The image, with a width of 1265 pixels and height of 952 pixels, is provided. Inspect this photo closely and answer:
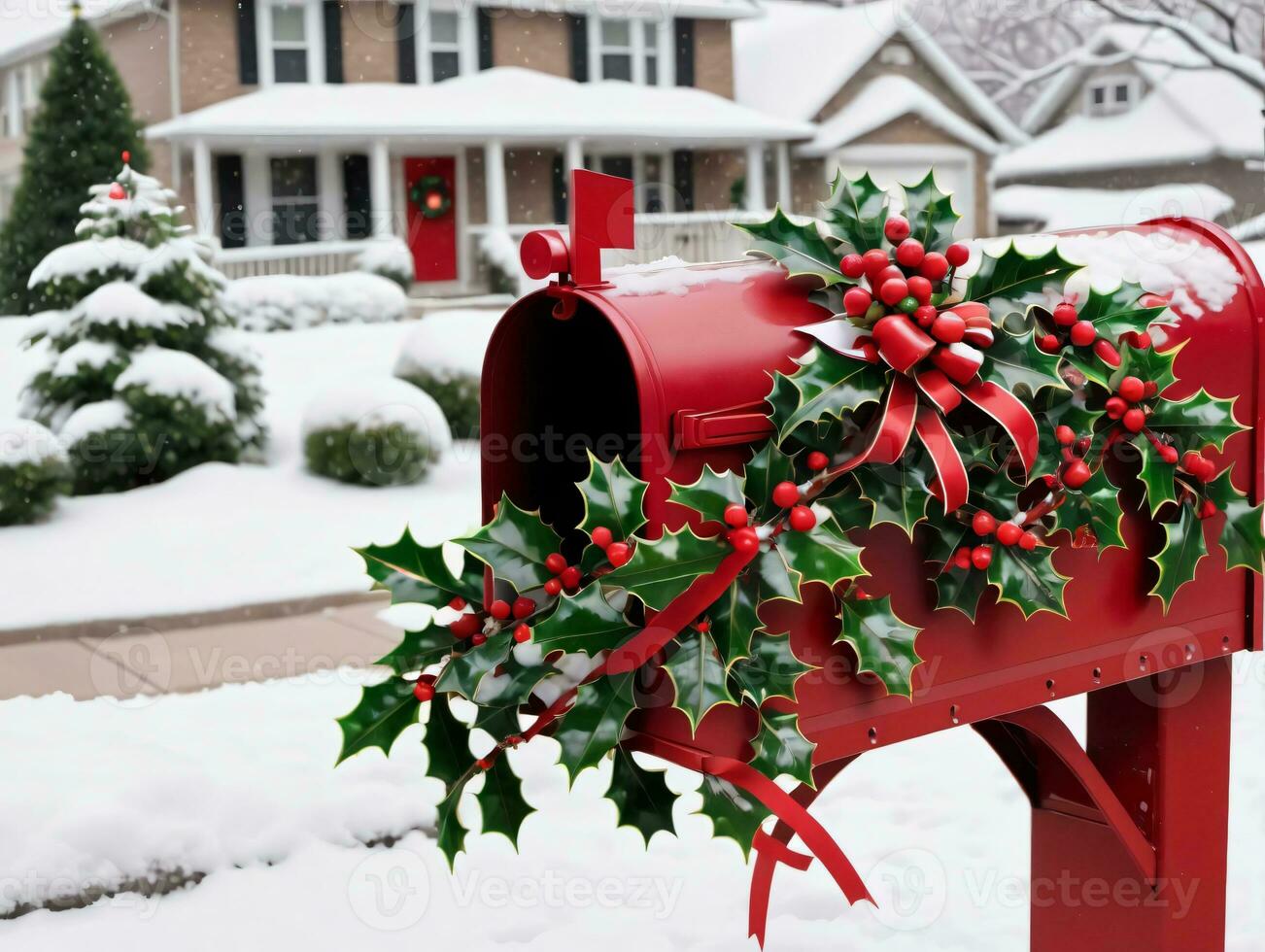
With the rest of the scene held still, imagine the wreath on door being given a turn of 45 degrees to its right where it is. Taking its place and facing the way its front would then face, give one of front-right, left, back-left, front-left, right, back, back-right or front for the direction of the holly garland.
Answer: front-left

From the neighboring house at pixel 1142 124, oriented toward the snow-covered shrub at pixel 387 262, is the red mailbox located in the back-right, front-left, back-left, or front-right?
front-left

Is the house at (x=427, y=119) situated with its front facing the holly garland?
yes

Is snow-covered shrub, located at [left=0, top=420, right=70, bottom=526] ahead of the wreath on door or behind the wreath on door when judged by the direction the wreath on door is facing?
ahead

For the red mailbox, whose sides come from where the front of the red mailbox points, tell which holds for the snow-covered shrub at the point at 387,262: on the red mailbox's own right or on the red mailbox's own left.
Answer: on the red mailbox's own right

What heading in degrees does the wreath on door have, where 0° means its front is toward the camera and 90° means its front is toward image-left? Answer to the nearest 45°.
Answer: approximately 0°

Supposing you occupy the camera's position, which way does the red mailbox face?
facing the viewer and to the left of the viewer

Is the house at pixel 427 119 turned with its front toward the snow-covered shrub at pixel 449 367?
yes

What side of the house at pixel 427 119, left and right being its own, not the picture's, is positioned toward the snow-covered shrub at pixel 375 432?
front

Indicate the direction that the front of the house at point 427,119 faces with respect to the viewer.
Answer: facing the viewer

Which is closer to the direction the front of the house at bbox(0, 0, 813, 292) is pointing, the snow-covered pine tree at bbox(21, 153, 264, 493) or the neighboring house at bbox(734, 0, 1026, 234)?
the snow-covered pine tree

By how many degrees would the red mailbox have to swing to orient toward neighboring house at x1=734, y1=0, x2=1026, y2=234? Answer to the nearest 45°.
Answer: approximately 135° to its right
